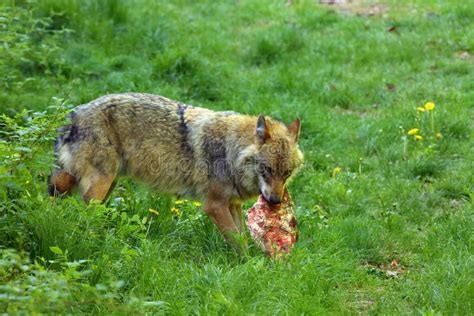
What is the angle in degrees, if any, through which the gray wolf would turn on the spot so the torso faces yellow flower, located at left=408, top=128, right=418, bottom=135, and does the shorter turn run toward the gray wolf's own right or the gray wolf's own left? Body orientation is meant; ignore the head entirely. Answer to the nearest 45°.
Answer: approximately 45° to the gray wolf's own left

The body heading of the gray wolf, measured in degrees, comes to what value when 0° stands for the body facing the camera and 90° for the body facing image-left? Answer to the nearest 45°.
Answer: approximately 270°

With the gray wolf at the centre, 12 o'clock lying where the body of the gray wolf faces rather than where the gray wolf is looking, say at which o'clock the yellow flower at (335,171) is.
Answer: The yellow flower is roughly at 11 o'clock from the gray wolf.
